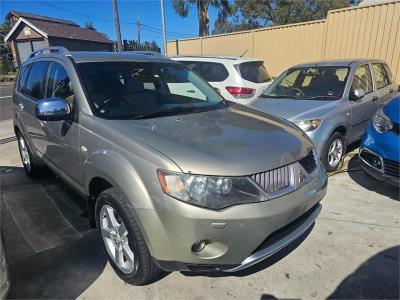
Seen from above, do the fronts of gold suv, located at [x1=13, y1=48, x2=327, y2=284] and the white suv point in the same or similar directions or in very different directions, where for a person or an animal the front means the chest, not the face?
very different directions

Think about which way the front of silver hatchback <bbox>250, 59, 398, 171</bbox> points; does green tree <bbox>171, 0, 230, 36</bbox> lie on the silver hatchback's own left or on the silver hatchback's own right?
on the silver hatchback's own right

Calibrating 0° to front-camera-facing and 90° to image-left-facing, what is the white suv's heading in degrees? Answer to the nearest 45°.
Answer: approximately 135°

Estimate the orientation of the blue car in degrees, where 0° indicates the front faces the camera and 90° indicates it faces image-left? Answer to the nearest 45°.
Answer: approximately 45°

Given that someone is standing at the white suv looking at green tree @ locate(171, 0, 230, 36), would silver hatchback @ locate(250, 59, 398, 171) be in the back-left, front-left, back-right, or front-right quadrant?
back-right

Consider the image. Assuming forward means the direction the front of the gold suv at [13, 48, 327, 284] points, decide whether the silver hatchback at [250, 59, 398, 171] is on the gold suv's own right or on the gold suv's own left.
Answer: on the gold suv's own left

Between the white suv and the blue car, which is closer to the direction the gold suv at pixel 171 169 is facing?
the blue car

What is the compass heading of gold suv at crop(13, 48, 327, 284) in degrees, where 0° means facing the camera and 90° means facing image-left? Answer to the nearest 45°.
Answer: approximately 315°

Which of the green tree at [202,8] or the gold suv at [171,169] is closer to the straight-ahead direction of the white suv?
the green tree
